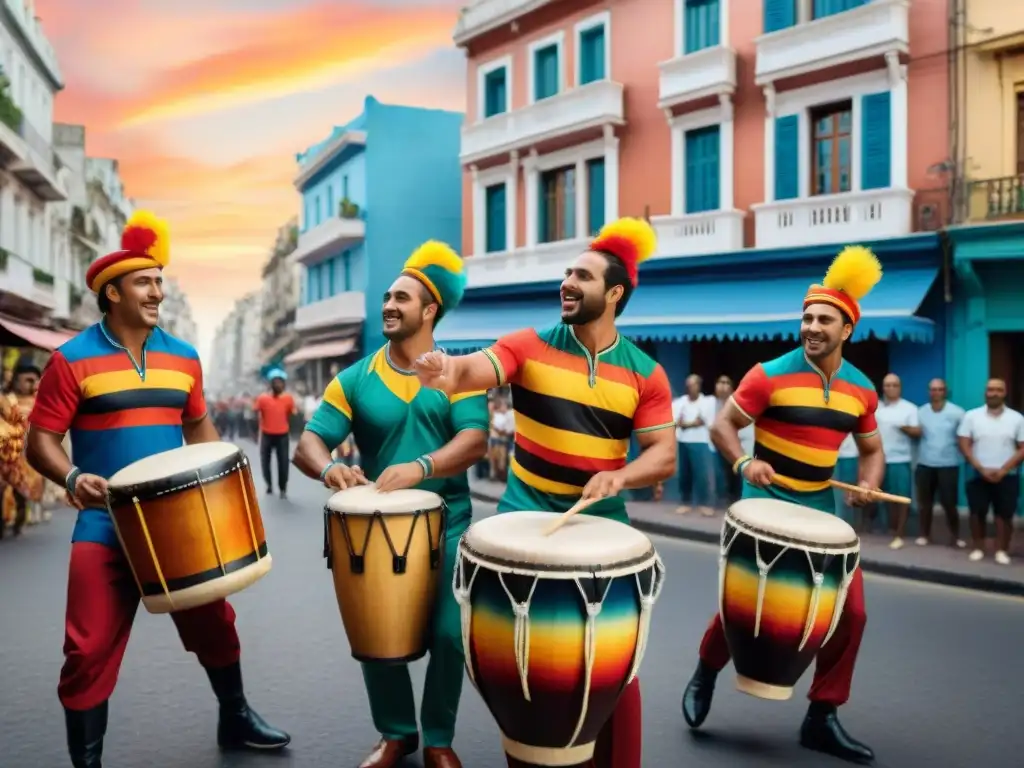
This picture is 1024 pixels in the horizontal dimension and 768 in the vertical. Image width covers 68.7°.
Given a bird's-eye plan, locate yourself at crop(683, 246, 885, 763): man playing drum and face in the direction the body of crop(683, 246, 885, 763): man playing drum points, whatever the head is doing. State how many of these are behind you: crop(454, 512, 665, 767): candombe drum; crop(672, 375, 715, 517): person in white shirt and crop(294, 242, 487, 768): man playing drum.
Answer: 1

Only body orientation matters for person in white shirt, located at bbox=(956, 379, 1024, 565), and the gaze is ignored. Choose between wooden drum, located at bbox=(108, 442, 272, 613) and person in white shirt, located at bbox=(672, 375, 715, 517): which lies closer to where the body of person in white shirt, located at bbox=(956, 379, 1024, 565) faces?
the wooden drum

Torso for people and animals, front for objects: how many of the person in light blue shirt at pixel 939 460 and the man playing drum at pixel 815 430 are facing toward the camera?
2

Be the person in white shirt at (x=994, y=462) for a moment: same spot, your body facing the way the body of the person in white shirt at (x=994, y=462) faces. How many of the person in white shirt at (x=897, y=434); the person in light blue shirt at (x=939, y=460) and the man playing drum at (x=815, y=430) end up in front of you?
1

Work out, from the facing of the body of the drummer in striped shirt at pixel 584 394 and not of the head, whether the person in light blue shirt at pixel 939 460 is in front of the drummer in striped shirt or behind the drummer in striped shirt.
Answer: behind

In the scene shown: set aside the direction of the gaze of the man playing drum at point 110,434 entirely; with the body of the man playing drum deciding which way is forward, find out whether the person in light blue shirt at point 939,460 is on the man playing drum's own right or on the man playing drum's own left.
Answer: on the man playing drum's own left

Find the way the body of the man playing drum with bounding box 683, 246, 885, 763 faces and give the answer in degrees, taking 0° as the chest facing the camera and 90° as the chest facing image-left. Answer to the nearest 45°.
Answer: approximately 0°

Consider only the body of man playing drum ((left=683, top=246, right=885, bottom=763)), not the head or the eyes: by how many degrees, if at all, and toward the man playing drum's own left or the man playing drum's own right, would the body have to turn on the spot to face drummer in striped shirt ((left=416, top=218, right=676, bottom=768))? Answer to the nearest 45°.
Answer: approximately 45° to the man playing drum's own right

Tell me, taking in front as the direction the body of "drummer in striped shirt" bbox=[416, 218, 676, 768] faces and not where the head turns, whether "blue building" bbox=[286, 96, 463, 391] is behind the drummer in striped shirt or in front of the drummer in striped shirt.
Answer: behind

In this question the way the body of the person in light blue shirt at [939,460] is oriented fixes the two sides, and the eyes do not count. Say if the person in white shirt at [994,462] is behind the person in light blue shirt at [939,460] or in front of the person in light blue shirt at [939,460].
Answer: in front

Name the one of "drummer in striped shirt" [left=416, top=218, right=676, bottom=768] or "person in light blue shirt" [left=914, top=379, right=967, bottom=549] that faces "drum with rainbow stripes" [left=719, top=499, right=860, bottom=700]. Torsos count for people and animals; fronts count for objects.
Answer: the person in light blue shirt

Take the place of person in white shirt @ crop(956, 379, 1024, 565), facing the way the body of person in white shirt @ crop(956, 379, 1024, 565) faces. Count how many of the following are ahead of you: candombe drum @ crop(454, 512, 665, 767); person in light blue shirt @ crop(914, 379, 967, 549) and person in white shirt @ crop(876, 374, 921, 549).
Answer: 1
